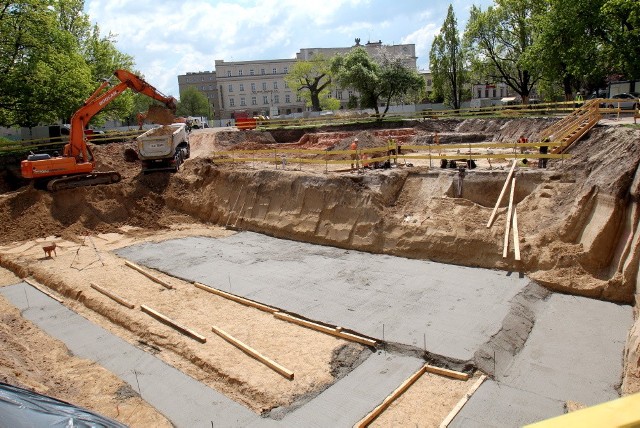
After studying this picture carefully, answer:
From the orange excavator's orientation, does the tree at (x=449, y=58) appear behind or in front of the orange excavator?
in front

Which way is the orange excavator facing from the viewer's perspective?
to the viewer's right

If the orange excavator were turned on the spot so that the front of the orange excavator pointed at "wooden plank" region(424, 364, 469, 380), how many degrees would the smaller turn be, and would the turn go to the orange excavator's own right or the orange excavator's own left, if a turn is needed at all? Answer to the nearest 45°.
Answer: approximately 90° to the orange excavator's own right

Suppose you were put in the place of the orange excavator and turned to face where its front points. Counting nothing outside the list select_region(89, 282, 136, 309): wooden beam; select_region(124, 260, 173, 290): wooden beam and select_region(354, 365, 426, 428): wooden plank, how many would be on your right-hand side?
3

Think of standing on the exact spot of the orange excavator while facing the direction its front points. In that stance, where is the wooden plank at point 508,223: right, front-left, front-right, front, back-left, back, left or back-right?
front-right

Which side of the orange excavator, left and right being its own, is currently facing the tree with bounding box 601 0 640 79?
front

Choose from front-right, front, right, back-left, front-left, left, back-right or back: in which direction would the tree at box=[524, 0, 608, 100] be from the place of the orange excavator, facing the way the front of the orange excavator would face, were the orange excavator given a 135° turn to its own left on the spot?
back-right

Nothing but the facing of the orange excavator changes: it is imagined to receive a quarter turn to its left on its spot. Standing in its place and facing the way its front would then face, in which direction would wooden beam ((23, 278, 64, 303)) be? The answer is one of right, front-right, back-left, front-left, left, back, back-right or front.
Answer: back

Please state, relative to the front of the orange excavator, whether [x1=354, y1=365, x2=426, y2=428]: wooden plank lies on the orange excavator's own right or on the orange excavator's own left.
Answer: on the orange excavator's own right

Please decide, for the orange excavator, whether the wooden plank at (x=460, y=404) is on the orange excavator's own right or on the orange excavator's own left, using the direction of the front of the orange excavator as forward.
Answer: on the orange excavator's own right

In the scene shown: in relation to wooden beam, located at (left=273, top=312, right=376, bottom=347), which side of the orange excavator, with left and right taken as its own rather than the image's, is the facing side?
right
